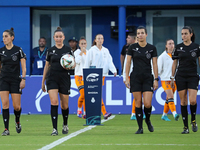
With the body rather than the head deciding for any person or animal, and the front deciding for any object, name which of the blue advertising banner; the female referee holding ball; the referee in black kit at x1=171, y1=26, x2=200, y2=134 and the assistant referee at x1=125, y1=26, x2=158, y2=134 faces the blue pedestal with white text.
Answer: the blue advertising banner

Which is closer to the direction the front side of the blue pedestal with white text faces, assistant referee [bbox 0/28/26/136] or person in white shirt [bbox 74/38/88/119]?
the assistant referee

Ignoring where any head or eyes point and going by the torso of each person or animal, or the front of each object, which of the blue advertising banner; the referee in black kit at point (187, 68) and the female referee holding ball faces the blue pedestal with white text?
the blue advertising banner

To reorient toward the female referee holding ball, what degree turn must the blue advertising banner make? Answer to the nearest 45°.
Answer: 0° — it already faces them

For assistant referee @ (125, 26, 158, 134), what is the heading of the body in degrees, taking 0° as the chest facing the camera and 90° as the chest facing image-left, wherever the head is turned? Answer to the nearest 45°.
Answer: approximately 0°

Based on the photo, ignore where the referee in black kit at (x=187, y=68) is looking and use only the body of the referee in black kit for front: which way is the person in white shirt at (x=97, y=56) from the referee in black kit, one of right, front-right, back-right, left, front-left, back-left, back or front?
back-right

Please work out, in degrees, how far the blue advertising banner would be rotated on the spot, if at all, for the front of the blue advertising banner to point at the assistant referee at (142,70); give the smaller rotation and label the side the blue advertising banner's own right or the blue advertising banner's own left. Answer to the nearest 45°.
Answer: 0° — it already faces them
